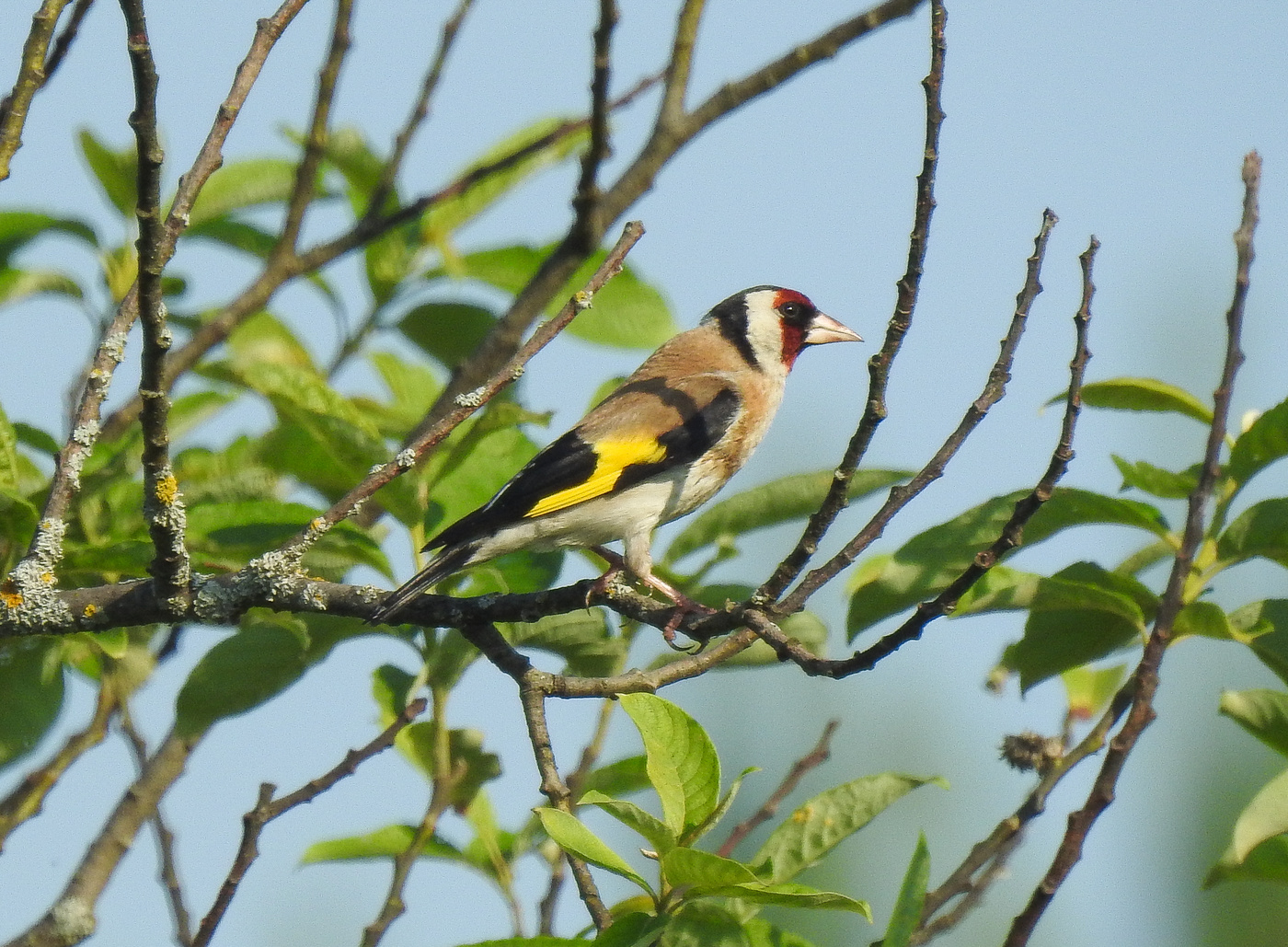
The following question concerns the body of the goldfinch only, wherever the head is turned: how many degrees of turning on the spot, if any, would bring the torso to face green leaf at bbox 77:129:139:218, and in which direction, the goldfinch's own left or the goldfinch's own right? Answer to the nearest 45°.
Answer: approximately 135° to the goldfinch's own right

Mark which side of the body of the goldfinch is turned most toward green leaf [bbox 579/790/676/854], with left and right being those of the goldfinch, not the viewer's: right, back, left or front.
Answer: right

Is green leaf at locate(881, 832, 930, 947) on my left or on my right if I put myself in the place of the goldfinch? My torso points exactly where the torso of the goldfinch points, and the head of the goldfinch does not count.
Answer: on my right

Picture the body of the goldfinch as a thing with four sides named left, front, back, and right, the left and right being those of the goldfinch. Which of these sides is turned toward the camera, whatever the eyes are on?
right

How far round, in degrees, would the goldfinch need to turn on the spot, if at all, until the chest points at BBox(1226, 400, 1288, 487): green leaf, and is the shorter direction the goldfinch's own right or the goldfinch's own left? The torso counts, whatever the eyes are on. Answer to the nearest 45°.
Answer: approximately 45° to the goldfinch's own right
